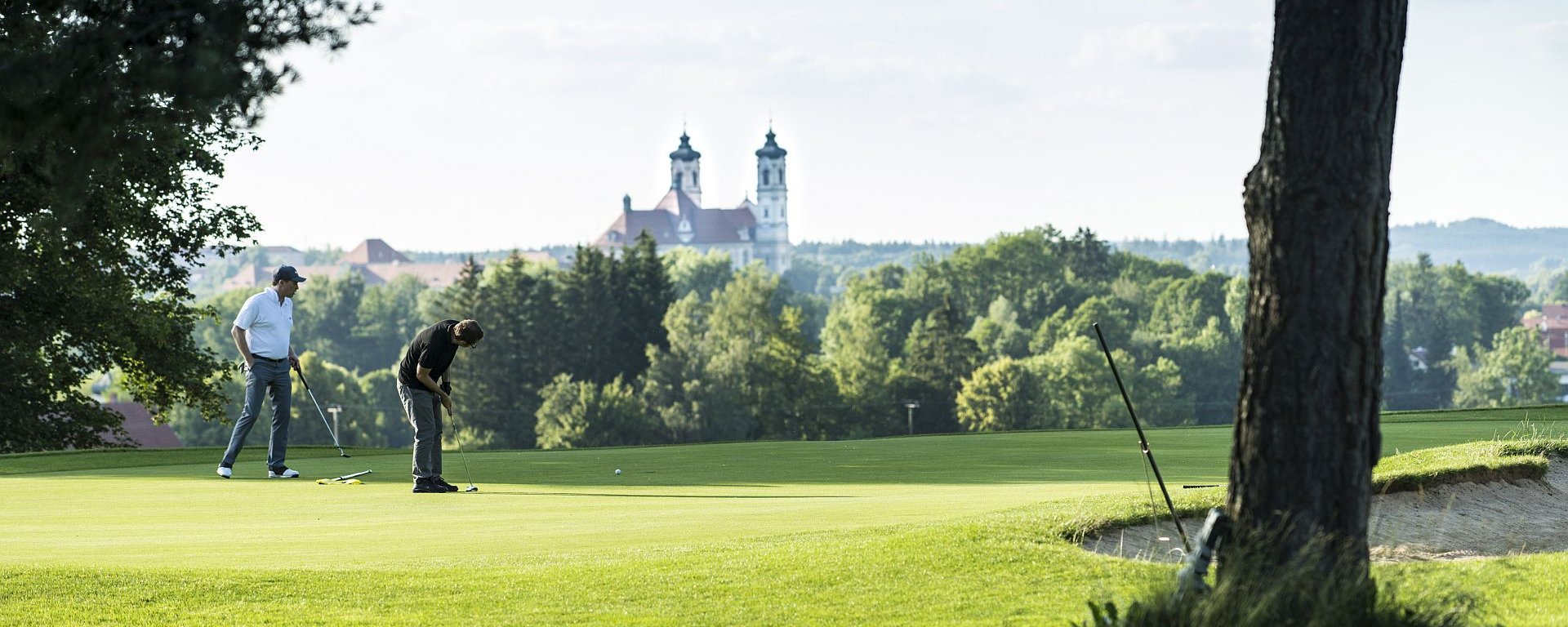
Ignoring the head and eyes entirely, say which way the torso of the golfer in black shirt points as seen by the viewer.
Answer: to the viewer's right

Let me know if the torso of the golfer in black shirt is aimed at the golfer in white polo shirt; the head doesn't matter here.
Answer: no

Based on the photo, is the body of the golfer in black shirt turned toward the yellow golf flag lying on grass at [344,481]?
no

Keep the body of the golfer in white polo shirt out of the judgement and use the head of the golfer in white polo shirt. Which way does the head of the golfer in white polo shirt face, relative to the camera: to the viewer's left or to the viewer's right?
to the viewer's right
